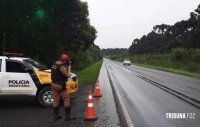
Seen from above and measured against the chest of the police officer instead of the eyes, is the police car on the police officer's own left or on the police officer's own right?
on the police officer's own left

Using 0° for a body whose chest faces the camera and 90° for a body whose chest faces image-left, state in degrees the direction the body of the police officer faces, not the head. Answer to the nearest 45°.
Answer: approximately 225°
